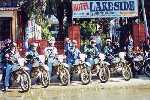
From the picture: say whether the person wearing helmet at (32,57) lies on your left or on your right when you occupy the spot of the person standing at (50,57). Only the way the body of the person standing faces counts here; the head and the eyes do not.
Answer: on your right

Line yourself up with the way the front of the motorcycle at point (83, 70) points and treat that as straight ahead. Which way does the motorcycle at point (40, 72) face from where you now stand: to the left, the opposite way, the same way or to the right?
the same way

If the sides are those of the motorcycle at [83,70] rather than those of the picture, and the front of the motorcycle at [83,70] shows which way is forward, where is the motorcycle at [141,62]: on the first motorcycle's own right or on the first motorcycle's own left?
on the first motorcycle's own left

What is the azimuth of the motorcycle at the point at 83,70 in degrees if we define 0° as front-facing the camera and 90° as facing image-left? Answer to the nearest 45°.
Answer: approximately 315°

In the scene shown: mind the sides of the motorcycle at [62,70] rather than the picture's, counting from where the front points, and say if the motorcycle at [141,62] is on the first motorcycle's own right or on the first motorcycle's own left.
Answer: on the first motorcycle's own left

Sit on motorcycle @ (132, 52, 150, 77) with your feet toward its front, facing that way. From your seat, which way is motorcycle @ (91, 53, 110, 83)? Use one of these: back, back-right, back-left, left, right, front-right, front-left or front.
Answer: right

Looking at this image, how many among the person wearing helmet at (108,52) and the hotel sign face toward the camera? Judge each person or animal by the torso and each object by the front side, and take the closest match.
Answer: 2

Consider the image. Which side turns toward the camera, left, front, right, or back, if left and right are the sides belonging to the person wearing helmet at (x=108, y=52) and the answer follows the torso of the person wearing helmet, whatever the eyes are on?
front

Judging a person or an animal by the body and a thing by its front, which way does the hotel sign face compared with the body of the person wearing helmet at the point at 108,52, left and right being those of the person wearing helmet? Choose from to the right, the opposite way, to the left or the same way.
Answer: the same way

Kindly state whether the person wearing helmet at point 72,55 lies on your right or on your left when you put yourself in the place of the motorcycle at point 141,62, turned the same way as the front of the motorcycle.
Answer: on your right

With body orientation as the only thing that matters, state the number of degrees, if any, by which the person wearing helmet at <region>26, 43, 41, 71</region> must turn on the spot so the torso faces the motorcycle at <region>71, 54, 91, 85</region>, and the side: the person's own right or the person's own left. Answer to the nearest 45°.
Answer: approximately 45° to the person's own left

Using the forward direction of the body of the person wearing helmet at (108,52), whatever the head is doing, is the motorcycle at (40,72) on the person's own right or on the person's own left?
on the person's own right

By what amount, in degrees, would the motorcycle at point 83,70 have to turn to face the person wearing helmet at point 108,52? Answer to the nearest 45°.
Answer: approximately 90° to its left

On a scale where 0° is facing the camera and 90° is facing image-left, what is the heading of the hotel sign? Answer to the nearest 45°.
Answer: approximately 0°
